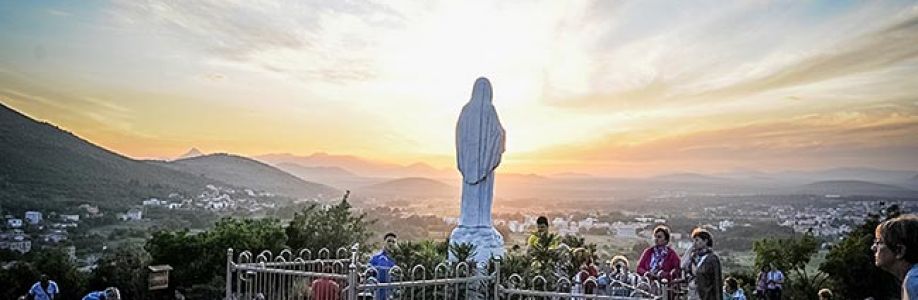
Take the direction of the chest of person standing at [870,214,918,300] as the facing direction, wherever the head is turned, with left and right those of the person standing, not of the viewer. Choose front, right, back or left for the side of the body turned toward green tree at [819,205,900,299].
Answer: right

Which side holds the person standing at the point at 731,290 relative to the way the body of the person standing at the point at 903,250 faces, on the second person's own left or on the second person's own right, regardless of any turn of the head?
on the second person's own right

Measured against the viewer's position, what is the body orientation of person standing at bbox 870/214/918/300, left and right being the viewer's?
facing to the left of the viewer

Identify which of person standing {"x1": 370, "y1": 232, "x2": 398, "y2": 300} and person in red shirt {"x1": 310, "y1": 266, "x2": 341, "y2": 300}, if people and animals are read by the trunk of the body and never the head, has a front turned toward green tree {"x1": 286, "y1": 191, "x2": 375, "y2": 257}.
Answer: person in red shirt {"x1": 310, "y1": 266, "x2": 341, "y2": 300}

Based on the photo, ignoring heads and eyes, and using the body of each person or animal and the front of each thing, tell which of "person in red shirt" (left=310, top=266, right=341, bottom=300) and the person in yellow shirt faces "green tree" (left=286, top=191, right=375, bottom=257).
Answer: the person in red shirt

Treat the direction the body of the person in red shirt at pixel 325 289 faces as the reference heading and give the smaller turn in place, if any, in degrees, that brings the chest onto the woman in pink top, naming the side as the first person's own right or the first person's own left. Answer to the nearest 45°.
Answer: approximately 90° to the first person's own right

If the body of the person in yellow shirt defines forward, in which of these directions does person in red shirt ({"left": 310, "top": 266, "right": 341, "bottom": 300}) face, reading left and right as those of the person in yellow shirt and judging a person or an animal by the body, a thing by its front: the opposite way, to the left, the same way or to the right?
the opposite way

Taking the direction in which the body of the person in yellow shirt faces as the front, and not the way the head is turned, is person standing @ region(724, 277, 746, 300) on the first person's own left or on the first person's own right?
on the first person's own left

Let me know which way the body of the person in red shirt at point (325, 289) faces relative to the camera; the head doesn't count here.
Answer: away from the camera

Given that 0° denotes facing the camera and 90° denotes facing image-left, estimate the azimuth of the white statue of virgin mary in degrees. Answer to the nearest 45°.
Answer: approximately 180°

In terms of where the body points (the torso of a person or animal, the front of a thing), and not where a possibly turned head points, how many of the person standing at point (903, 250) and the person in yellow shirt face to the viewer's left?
1

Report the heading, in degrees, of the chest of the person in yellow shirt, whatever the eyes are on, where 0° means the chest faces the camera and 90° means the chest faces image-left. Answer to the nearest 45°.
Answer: approximately 0°

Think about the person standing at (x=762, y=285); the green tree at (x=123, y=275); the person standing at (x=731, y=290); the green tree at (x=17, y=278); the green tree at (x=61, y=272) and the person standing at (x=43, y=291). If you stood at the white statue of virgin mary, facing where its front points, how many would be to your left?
4
